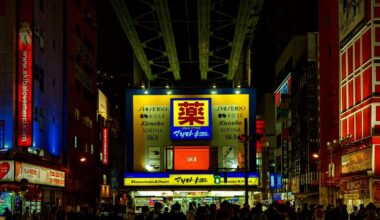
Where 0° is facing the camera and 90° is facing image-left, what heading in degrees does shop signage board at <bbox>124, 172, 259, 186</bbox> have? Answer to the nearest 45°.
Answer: approximately 0°

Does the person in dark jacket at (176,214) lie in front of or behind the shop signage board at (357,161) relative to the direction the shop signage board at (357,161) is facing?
in front

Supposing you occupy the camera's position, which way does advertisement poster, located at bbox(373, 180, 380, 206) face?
facing the viewer and to the left of the viewer

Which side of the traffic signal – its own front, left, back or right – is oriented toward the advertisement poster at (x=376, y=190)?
left

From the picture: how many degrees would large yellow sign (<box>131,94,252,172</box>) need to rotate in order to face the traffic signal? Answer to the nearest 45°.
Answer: approximately 45° to its left

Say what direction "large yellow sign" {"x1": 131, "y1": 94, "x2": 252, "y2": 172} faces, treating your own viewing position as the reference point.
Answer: facing the viewer

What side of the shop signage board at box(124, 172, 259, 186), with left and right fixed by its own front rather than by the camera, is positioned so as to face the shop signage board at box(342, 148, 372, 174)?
left

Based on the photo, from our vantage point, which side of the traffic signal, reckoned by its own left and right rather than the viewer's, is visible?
front

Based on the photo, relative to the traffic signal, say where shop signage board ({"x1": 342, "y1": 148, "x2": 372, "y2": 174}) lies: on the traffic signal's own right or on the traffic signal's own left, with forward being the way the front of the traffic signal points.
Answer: on the traffic signal's own left

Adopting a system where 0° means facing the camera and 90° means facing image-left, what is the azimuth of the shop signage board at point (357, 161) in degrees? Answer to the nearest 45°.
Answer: approximately 45°

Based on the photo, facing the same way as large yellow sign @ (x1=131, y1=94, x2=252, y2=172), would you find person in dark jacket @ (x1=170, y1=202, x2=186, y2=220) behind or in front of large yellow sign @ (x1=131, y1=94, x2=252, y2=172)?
in front
